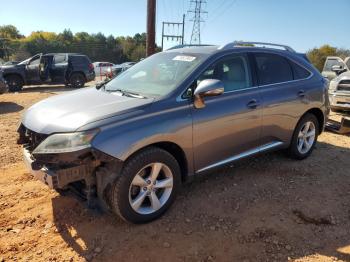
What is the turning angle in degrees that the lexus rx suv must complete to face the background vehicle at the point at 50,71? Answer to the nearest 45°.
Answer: approximately 90° to its right

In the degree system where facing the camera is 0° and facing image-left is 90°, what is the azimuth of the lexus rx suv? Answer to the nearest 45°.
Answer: approximately 45°

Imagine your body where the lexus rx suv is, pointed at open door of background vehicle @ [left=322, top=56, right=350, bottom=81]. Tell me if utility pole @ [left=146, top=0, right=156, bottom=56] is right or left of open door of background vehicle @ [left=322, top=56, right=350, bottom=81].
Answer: left

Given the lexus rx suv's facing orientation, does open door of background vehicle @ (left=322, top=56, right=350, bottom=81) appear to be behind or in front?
behind

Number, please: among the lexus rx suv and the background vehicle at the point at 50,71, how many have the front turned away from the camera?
0

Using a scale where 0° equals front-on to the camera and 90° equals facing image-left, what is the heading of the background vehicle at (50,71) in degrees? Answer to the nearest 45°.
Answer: approximately 90°

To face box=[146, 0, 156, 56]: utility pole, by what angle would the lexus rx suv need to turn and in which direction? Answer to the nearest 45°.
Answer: approximately 135° to its right
